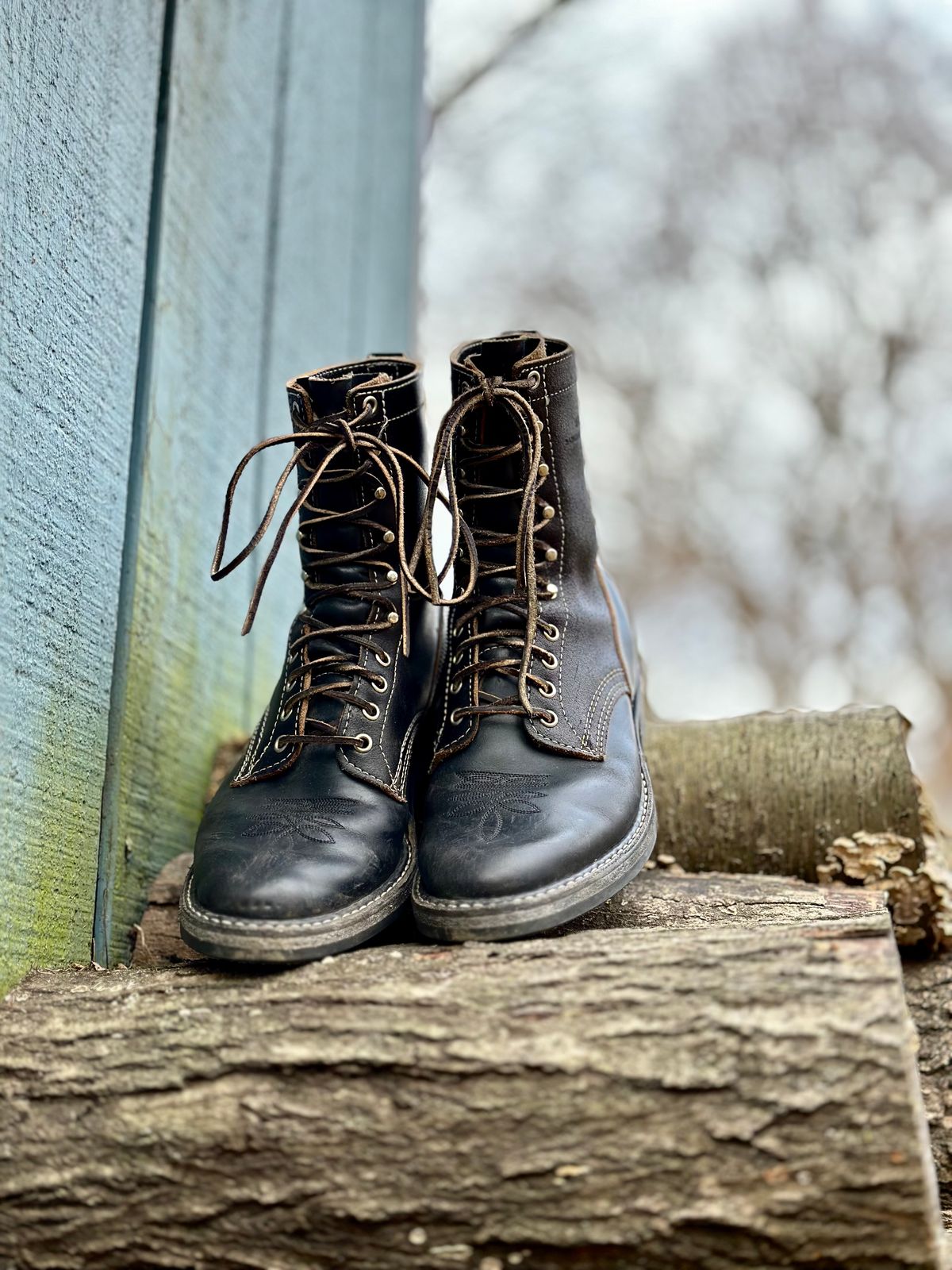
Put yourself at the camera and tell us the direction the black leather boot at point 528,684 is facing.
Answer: facing the viewer

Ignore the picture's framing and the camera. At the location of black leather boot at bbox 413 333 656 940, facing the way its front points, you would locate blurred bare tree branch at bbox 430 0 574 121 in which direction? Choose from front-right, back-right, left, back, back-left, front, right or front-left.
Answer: back
